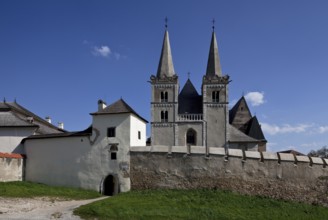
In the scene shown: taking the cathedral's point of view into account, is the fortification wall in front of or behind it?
in front

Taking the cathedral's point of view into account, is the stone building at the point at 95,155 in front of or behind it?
in front

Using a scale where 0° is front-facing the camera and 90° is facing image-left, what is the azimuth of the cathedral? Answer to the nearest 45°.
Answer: approximately 0°
